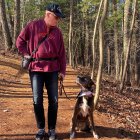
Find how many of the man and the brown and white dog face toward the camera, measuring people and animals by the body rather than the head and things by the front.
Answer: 2

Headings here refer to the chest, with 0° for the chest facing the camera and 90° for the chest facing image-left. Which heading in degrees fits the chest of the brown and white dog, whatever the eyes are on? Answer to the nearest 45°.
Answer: approximately 0°

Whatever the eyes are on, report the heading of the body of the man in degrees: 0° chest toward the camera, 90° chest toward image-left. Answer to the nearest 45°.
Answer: approximately 0°
